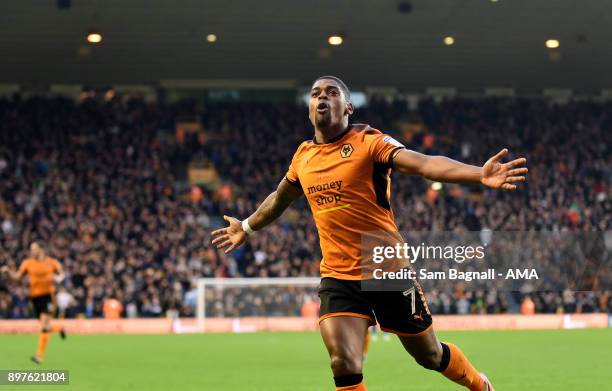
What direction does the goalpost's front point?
toward the camera
